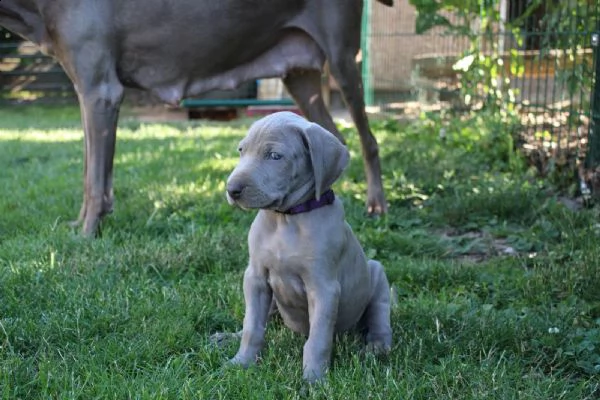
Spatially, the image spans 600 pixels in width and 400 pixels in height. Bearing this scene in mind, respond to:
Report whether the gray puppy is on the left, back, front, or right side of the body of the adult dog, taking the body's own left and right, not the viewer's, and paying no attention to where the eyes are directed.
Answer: left

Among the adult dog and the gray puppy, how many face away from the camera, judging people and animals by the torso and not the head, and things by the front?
0

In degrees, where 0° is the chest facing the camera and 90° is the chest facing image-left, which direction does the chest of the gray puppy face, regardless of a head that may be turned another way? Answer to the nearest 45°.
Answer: approximately 45°

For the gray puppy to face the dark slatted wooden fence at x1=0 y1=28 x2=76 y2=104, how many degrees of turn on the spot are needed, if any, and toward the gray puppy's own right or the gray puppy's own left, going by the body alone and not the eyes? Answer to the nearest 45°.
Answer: approximately 90° to the gray puppy's own right

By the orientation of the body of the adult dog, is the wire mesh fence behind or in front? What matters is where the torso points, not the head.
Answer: behind

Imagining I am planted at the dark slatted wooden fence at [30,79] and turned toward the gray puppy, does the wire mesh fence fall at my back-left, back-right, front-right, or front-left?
front-left

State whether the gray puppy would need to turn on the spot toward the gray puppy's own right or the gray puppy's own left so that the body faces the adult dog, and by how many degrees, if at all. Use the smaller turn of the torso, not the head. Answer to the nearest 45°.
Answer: approximately 135° to the gray puppy's own right

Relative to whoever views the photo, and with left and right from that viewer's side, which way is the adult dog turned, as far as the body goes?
facing to the left of the viewer

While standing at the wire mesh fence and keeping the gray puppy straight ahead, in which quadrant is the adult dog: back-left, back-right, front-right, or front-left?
front-right
